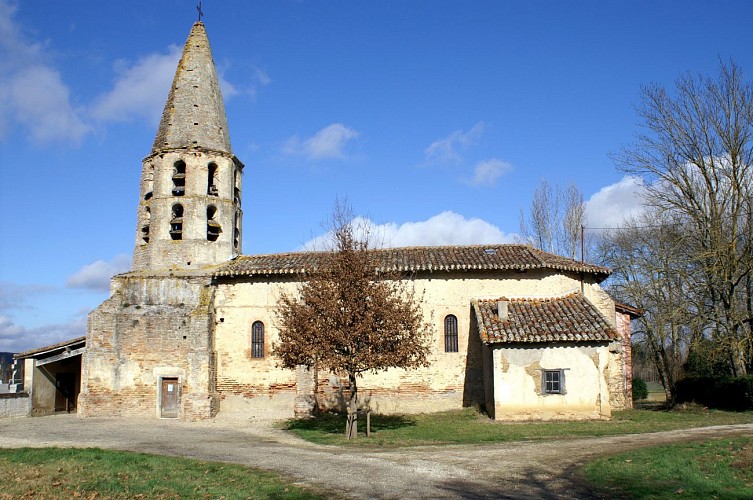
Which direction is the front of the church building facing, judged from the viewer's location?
facing to the left of the viewer

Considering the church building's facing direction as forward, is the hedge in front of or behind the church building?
behind

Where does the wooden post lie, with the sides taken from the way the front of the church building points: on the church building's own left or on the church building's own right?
on the church building's own left

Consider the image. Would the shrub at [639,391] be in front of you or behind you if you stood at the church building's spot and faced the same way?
behind
